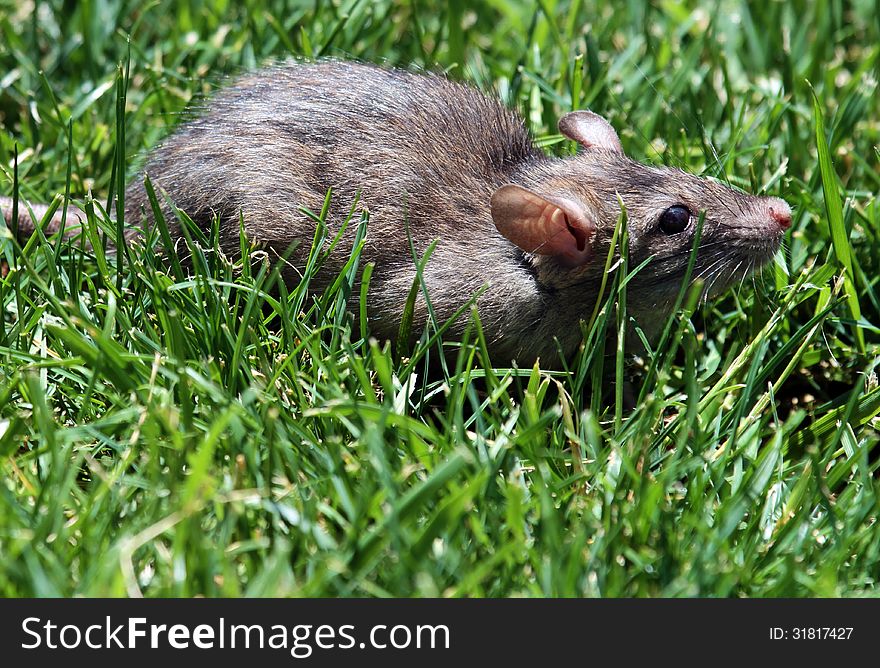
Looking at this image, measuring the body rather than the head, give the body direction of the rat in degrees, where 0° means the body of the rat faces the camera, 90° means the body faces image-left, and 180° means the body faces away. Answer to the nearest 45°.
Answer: approximately 270°
